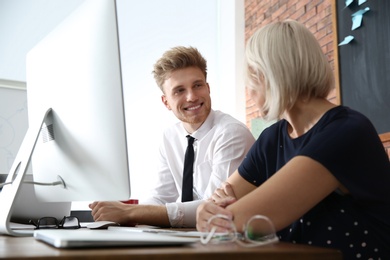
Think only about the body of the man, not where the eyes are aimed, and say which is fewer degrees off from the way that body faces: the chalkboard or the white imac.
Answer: the white imac

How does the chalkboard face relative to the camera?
toward the camera

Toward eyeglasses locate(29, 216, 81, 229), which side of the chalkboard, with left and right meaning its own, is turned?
front

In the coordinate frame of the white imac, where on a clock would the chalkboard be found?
The chalkboard is roughly at 12 o'clock from the white imac.

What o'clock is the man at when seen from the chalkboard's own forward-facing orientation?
The man is roughly at 1 o'clock from the chalkboard.

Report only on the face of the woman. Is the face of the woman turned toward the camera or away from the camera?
away from the camera

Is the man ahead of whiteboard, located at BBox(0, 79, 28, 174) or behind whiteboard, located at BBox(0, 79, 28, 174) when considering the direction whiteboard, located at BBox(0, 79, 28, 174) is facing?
ahead

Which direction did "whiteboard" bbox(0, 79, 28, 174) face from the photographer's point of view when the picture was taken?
facing the viewer

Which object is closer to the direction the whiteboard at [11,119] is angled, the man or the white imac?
the white imac

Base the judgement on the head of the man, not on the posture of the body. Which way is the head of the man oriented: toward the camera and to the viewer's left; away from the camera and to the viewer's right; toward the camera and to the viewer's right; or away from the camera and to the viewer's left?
toward the camera and to the viewer's right

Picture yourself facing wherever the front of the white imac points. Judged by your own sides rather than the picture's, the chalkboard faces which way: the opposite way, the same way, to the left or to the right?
the opposite way

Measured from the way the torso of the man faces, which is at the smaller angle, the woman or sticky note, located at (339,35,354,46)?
the woman

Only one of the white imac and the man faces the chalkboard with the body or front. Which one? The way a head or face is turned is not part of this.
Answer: the white imac

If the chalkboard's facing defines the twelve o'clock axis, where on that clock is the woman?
The woman is roughly at 12 o'clock from the chalkboard.

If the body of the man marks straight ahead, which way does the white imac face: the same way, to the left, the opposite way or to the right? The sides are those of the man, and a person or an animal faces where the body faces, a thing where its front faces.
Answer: the opposite way

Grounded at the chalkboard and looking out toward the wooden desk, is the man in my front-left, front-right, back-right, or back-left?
front-right

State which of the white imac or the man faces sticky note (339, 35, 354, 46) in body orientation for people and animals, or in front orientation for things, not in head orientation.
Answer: the white imac
